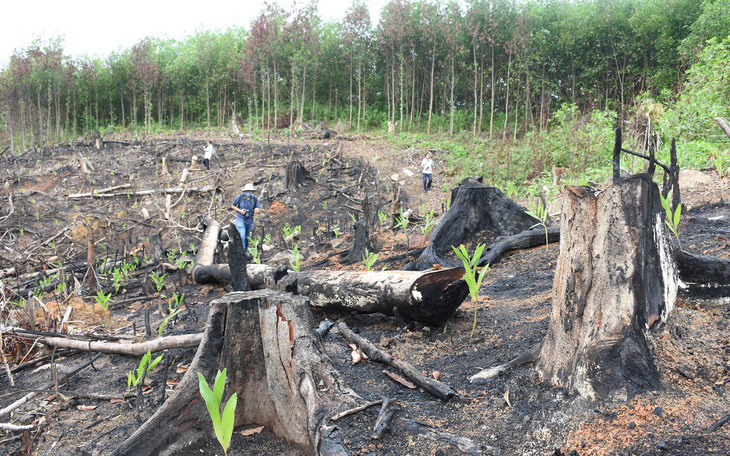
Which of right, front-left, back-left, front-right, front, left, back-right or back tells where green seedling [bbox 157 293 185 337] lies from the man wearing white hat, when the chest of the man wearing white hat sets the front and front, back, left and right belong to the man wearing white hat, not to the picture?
front

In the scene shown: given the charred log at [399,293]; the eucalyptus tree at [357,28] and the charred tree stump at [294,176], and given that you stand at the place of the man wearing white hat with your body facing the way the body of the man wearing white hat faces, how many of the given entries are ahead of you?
1

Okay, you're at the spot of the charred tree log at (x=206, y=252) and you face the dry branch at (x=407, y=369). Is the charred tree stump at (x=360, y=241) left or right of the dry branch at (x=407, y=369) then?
left

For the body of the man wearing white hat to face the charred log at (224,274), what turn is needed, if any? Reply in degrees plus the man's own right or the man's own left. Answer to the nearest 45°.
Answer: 0° — they already face it

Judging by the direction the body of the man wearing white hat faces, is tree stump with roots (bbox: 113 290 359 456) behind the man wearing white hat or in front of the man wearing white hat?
in front

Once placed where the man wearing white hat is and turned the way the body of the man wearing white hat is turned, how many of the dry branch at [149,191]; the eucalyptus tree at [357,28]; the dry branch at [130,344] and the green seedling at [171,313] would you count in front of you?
2

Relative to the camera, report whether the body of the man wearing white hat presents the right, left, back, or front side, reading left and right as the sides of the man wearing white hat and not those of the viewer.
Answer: front

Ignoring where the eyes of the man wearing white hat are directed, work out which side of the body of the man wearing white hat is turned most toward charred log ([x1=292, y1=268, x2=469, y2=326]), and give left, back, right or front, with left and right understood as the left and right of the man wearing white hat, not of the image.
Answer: front

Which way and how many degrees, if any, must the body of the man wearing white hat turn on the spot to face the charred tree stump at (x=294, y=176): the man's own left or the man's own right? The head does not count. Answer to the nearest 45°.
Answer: approximately 180°

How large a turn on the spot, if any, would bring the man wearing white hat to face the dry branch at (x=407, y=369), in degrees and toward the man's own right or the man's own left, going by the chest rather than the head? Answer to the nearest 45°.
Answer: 0° — they already face it

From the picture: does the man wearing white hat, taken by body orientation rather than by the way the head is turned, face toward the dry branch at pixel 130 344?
yes

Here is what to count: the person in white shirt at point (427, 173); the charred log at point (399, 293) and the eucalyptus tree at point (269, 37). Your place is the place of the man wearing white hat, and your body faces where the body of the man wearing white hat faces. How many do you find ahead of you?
1

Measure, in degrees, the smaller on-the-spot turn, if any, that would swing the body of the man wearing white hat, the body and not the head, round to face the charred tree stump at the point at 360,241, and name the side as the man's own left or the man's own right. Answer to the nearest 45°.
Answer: approximately 45° to the man's own left
